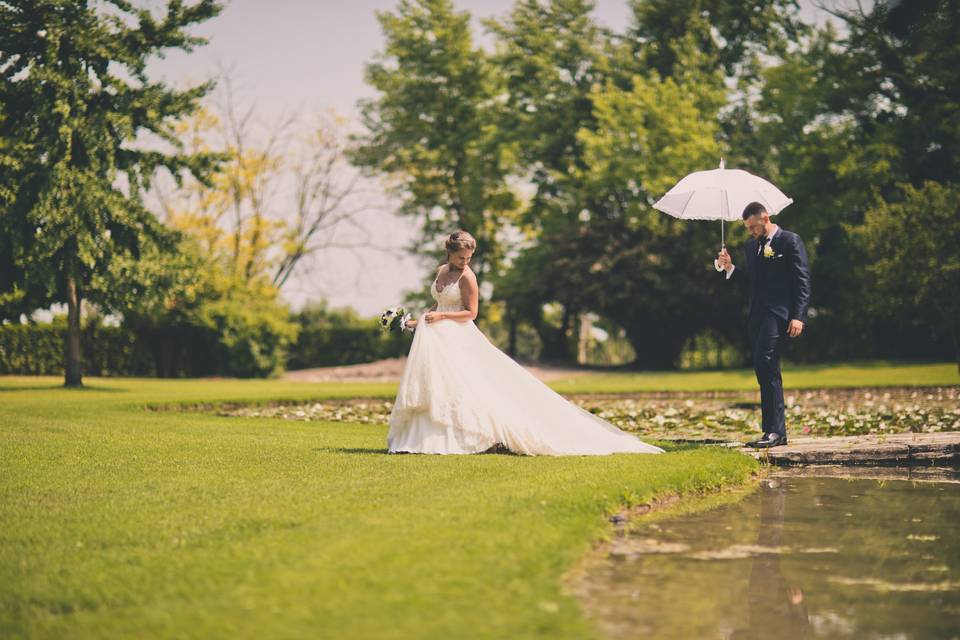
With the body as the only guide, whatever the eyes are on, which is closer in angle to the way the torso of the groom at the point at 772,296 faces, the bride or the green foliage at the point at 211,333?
the bride

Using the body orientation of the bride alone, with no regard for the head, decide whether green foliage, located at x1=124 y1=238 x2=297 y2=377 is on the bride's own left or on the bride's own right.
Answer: on the bride's own right

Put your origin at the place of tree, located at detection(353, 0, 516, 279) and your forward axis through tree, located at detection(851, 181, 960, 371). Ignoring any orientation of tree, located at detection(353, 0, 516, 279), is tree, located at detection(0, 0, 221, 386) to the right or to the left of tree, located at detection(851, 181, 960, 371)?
right

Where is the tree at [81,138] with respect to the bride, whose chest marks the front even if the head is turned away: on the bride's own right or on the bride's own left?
on the bride's own right

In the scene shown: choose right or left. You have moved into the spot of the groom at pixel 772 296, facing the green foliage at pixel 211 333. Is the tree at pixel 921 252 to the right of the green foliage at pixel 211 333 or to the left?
right

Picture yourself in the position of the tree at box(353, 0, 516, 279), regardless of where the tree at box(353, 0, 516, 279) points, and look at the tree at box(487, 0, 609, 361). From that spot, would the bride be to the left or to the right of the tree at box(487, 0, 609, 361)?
right

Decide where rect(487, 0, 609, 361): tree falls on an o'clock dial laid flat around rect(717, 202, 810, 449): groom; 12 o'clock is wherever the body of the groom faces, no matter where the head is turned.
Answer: The tree is roughly at 4 o'clock from the groom.
